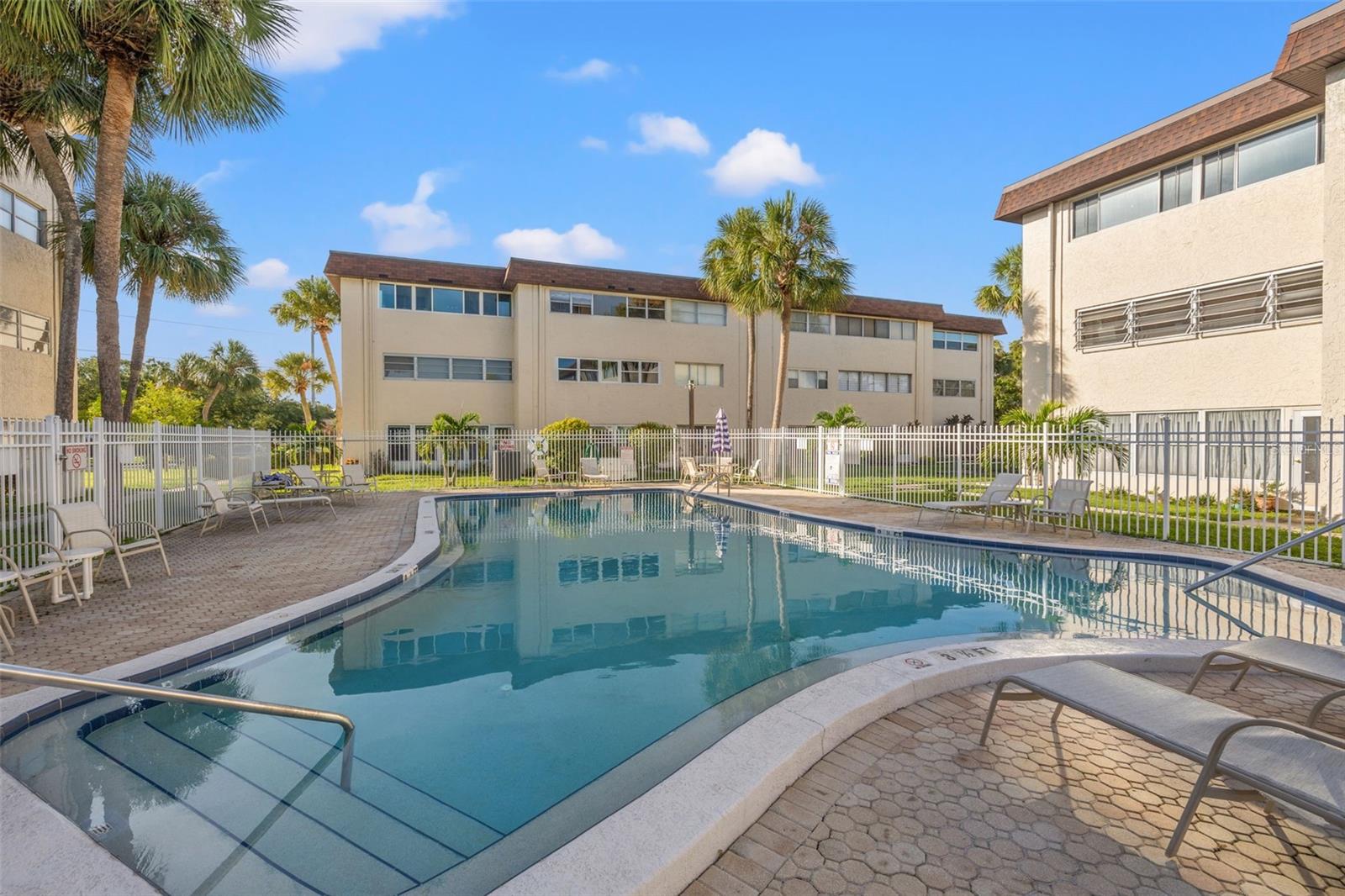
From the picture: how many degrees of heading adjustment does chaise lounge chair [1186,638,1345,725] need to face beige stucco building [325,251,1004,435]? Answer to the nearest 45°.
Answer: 0° — it already faces it

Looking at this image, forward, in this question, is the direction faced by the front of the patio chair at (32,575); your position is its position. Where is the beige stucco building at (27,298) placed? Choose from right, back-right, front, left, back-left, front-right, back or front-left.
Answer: back-left

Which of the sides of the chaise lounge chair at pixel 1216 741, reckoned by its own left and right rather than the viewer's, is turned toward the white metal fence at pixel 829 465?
front

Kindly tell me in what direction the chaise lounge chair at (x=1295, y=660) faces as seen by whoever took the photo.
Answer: facing away from the viewer and to the left of the viewer

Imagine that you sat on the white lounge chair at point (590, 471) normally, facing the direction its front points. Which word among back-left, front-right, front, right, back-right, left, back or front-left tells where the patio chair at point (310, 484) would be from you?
right

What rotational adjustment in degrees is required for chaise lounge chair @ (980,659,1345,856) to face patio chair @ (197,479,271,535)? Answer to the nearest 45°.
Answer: approximately 45° to its left

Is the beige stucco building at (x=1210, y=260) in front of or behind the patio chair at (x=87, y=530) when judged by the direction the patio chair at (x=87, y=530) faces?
in front

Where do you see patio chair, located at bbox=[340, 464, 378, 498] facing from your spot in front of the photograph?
facing the viewer and to the right of the viewer

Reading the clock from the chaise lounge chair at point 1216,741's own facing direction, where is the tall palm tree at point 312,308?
The tall palm tree is roughly at 11 o'clock from the chaise lounge chair.

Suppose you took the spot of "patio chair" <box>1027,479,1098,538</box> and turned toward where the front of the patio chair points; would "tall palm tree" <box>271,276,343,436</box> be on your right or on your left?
on your right

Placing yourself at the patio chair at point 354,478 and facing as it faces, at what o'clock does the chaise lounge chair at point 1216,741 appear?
The chaise lounge chair is roughly at 1 o'clock from the patio chair.

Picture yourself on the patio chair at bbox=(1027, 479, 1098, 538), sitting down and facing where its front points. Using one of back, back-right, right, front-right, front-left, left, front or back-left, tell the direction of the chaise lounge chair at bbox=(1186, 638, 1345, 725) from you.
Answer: front-left

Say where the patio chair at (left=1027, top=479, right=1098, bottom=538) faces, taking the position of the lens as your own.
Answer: facing the viewer and to the left of the viewer

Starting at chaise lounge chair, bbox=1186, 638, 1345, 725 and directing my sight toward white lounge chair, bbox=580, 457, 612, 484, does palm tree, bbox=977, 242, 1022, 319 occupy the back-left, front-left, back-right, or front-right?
front-right

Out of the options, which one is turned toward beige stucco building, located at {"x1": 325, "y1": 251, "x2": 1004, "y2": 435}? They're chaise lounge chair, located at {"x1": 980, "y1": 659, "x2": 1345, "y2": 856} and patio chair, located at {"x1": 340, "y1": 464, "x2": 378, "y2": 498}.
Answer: the chaise lounge chair

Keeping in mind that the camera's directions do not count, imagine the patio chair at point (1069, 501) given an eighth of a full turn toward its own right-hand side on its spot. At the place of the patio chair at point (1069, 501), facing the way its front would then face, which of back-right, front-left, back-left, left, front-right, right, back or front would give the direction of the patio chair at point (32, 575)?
front-left

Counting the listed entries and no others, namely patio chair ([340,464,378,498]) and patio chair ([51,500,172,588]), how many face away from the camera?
0
